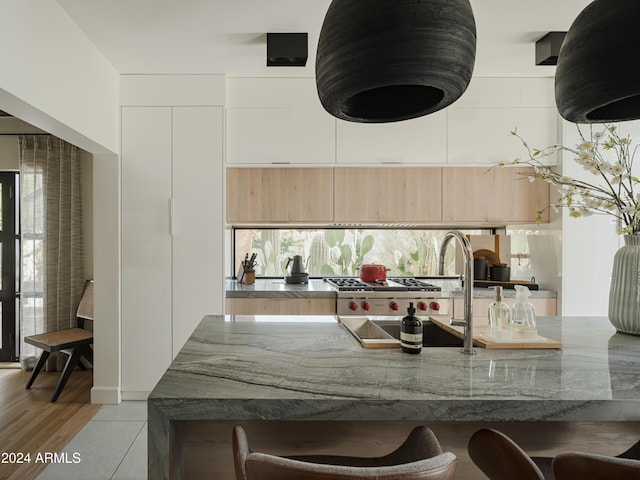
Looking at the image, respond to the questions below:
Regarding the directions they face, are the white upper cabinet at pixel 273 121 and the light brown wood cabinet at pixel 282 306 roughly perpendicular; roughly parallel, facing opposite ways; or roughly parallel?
roughly parallel

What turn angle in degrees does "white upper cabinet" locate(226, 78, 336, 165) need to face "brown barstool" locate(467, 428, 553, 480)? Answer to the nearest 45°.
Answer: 0° — it already faces it

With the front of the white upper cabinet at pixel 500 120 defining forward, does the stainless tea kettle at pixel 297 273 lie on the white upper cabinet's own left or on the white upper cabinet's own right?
on the white upper cabinet's own right

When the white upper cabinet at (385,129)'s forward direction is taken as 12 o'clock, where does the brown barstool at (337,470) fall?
The brown barstool is roughly at 12 o'clock from the white upper cabinet.

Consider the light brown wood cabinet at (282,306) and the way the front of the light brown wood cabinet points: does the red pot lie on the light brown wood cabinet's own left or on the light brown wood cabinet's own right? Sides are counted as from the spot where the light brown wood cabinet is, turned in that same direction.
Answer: on the light brown wood cabinet's own left

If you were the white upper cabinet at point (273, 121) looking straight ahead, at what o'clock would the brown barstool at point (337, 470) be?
The brown barstool is roughly at 12 o'clock from the white upper cabinet.

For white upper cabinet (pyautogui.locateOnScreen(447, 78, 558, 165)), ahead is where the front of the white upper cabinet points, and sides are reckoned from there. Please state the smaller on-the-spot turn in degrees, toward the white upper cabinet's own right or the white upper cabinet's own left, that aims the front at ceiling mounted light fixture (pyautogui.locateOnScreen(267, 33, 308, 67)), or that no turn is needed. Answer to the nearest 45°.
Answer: approximately 45° to the white upper cabinet's own right

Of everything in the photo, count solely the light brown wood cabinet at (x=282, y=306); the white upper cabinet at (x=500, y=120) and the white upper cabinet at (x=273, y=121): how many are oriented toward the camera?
3

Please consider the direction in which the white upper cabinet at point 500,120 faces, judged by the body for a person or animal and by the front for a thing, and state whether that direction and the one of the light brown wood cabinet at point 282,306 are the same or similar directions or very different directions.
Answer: same or similar directions

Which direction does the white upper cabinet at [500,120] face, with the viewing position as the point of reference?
facing the viewer

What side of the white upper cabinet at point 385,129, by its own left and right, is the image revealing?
front

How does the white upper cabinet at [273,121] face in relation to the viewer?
toward the camera

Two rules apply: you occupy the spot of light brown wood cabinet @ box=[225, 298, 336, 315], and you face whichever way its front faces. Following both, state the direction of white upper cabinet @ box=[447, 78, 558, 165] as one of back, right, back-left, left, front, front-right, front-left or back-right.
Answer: left

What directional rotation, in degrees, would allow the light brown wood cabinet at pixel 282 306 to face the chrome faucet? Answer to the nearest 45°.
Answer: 0° — it already faces it

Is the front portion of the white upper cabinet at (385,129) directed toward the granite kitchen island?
yes
